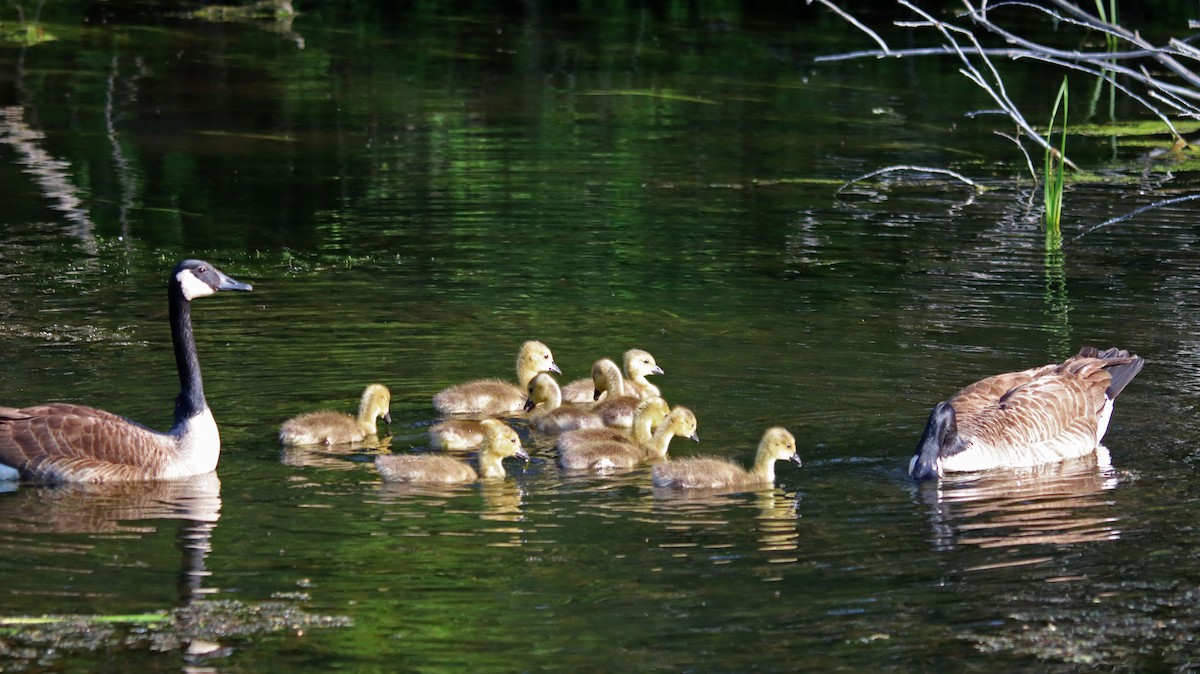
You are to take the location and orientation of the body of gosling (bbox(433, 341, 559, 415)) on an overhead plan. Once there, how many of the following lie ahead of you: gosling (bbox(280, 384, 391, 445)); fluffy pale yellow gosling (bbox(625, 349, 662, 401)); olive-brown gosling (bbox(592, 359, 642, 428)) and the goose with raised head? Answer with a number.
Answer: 2

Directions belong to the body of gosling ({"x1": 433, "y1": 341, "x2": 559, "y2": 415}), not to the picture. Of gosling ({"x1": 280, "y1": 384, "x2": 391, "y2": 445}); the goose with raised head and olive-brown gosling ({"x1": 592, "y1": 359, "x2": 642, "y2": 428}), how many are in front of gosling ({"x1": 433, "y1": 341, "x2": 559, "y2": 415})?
1

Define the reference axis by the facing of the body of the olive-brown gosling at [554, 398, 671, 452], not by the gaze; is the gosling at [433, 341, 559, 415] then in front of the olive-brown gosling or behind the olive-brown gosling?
behind

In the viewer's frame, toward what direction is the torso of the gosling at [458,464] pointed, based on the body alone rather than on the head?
to the viewer's right

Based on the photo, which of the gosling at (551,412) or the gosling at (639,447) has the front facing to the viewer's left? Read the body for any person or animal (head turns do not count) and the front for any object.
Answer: the gosling at (551,412)

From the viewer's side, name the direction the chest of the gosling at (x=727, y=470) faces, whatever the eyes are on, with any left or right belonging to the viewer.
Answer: facing to the right of the viewer

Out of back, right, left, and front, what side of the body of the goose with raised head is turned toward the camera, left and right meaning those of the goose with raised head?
right

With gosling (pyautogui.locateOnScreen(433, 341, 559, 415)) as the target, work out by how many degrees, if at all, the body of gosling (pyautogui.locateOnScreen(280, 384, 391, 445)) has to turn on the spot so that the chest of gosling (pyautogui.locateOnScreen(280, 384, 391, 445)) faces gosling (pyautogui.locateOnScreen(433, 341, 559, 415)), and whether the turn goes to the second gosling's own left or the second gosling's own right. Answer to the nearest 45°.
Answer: approximately 45° to the second gosling's own left

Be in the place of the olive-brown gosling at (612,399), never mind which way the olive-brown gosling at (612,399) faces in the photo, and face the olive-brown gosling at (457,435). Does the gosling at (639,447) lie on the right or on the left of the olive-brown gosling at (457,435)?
left

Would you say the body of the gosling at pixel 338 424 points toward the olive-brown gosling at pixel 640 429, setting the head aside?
yes

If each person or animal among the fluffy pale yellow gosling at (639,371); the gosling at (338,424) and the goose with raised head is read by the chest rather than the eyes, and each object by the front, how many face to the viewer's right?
3

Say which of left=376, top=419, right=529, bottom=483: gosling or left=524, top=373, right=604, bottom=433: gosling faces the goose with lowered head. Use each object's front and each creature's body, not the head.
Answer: left=376, top=419, right=529, bottom=483: gosling

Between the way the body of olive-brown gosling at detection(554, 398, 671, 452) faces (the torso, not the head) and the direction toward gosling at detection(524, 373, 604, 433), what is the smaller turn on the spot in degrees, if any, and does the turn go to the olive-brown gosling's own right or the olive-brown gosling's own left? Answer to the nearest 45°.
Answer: approximately 135° to the olive-brown gosling's own left

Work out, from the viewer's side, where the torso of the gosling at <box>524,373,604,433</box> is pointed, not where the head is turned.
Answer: to the viewer's left

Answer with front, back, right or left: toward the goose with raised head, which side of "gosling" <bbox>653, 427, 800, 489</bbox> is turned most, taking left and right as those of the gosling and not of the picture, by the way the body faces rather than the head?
back
